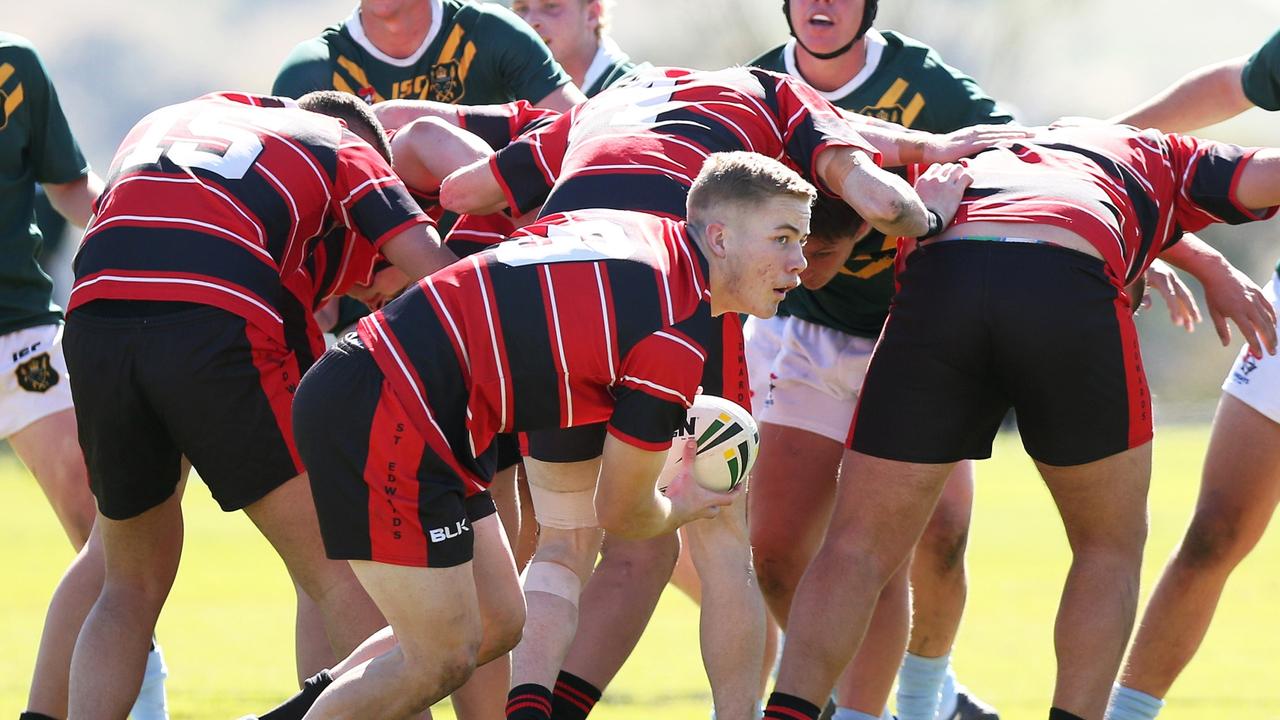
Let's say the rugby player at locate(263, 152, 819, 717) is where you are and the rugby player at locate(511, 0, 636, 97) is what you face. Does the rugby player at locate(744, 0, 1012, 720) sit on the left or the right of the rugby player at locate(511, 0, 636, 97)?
right

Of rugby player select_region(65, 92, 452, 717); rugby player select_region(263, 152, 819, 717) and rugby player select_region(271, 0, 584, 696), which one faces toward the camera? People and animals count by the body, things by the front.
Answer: rugby player select_region(271, 0, 584, 696)

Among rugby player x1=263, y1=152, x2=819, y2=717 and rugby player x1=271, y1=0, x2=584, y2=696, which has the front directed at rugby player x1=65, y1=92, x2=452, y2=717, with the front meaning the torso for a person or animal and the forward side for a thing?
rugby player x1=271, y1=0, x2=584, y2=696

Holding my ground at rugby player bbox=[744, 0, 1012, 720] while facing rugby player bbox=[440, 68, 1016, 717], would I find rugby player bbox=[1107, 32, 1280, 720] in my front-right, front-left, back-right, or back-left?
back-left

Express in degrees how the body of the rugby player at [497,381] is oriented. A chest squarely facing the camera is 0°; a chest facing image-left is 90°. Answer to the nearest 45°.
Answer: approximately 270°

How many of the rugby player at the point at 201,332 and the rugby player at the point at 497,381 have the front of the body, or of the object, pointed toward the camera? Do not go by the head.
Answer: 0

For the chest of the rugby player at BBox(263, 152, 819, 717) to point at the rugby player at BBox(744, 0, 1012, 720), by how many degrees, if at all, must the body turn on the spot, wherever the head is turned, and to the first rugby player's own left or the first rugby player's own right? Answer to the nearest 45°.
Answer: approximately 45° to the first rugby player's own left

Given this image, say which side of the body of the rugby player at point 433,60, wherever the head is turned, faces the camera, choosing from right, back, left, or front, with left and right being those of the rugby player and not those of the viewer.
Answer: front

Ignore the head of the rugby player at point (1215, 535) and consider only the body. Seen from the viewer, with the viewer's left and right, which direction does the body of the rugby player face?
facing the viewer and to the left of the viewer

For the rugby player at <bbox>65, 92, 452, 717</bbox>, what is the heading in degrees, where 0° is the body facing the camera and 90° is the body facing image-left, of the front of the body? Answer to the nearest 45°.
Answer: approximately 225°

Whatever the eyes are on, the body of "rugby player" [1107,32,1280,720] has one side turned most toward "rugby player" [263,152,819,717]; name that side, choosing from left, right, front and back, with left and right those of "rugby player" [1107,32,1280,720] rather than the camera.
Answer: front

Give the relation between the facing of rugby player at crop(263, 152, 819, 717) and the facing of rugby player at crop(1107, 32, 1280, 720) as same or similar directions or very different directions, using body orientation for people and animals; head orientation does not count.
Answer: very different directions
